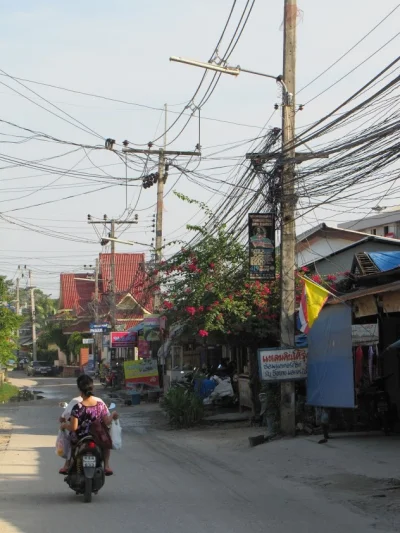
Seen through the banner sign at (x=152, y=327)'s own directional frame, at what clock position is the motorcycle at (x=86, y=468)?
The motorcycle is roughly at 12 o'clock from the banner sign.

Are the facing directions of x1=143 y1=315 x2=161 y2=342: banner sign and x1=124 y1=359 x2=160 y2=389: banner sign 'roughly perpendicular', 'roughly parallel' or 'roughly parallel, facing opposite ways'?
roughly parallel

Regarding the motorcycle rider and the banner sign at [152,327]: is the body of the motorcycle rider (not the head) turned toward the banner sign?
yes

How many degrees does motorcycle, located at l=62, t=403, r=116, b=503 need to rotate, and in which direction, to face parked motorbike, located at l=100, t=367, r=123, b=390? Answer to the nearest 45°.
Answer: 0° — it already faces it

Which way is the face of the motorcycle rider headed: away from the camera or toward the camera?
away from the camera

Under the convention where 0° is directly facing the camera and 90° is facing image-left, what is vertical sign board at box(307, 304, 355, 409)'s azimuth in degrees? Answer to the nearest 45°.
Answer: approximately 0°

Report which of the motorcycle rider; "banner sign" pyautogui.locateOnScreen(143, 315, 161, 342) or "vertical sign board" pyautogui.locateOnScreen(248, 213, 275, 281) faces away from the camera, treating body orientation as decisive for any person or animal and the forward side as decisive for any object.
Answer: the motorcycle rider

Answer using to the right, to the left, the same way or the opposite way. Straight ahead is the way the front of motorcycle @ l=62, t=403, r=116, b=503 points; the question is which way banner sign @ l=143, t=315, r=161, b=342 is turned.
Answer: the opposite way

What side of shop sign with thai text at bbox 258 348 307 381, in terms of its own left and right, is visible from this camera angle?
front

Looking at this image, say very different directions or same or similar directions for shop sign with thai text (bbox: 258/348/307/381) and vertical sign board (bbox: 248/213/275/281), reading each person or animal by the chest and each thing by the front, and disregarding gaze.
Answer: same or similar directions

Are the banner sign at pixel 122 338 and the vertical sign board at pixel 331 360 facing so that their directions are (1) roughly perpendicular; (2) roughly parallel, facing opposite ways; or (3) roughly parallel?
roughly parallel

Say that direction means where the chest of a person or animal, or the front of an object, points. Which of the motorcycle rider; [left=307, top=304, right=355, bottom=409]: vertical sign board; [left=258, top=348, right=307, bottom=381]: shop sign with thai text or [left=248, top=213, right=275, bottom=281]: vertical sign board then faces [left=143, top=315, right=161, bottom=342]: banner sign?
the motorcycle rider

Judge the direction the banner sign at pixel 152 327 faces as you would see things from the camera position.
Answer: facing the viewer

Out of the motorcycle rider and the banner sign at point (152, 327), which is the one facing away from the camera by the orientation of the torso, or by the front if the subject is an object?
the motorcycle rider

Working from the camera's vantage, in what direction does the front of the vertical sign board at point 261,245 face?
facing the viewer

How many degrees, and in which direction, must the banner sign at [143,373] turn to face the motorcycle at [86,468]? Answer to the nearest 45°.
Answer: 0° — it already faces it

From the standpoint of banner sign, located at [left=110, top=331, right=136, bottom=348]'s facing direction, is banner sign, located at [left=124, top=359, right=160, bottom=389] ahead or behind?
ahead

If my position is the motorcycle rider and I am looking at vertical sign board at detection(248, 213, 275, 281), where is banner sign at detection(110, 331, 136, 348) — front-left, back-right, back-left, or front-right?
front-left

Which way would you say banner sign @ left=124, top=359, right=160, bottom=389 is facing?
toward the camera
